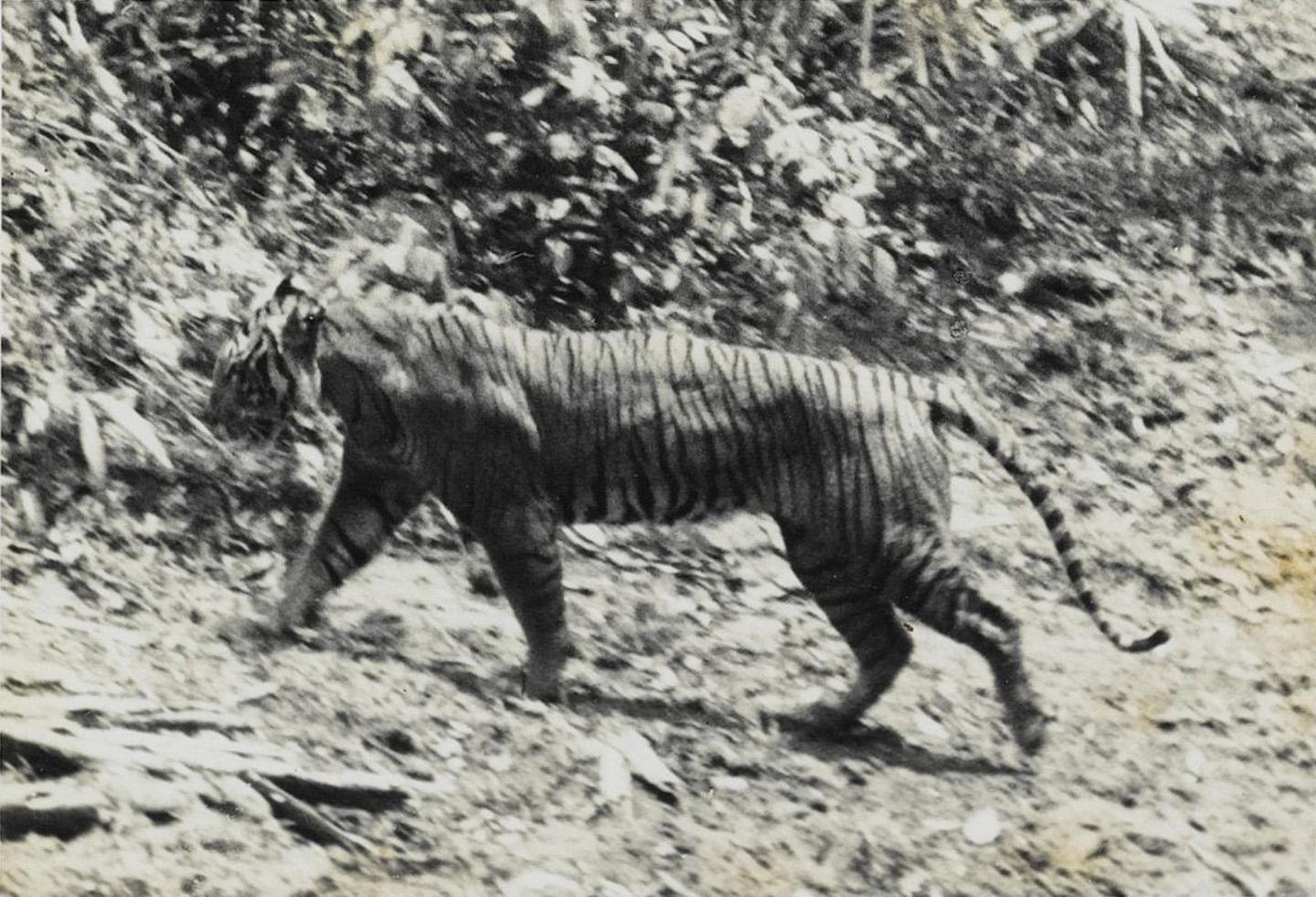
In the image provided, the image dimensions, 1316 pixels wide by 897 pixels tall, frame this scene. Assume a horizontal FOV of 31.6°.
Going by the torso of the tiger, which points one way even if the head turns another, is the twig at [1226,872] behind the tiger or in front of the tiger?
behind

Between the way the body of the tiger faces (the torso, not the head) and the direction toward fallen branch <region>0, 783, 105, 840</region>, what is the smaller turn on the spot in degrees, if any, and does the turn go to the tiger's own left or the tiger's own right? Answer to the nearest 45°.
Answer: approximately 45° to the tiger's own left

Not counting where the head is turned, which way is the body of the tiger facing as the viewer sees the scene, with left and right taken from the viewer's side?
facing to the left of the viewer
